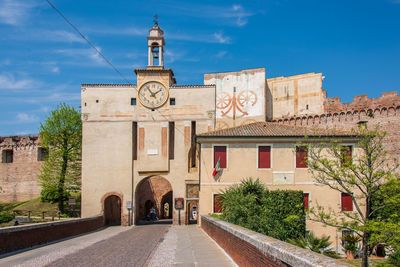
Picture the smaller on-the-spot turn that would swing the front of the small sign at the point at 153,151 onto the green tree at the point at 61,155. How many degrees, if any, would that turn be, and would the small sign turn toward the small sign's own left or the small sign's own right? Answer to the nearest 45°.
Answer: approximately 135° to the small sign's own right

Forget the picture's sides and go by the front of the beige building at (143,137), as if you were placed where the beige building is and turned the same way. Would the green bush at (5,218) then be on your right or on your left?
on your right

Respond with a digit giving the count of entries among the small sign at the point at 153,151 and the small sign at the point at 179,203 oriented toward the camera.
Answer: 2

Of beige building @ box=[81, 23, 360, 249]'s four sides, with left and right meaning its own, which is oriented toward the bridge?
front

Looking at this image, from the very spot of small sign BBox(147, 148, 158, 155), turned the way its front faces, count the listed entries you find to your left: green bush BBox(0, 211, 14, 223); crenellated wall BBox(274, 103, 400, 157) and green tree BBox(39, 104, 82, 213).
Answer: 1

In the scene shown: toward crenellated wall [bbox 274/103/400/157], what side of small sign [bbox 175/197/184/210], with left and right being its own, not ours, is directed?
left

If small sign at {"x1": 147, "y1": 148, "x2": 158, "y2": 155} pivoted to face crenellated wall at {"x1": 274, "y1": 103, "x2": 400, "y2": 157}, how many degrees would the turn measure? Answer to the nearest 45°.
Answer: approximately 90° to its left

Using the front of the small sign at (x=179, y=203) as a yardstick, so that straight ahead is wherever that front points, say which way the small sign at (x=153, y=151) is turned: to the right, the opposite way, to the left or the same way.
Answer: the same way

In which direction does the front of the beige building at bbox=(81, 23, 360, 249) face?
toward the camera

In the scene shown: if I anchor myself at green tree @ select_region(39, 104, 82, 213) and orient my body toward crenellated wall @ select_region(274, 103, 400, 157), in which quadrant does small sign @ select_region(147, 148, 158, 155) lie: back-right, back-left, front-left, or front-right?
front-right

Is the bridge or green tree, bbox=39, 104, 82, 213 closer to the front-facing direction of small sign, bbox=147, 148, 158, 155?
the bridge

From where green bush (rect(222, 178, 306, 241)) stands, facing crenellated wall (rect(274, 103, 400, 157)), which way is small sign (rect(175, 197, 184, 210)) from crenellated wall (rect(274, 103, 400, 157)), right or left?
left

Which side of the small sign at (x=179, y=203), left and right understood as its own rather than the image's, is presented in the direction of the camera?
front

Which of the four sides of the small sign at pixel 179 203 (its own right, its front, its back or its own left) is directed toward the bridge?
front
